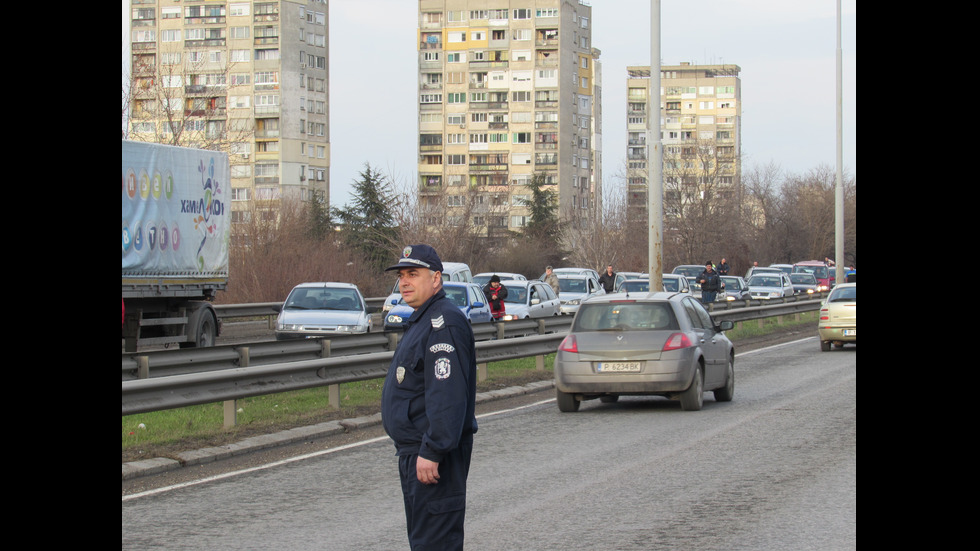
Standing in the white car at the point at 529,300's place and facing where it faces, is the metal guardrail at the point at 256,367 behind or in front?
in front

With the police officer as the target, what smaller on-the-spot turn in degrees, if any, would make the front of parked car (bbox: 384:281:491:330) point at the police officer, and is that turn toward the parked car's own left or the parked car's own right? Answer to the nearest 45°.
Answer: approximately 45° to the parked car's own left

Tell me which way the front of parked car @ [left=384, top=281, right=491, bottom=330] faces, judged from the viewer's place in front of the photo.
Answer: facing the viewer and to the left of the viewer

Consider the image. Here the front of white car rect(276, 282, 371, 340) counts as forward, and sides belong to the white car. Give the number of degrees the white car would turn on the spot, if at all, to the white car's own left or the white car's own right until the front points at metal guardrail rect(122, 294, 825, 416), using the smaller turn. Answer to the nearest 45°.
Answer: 0° — it already faces it

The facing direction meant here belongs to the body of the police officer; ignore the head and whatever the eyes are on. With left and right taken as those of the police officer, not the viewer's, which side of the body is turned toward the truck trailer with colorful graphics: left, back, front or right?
right

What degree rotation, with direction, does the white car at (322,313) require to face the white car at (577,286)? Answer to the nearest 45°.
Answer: approximately 135° to its left

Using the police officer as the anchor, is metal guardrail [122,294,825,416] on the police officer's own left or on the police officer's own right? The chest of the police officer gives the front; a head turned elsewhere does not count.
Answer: on the police officer's own right

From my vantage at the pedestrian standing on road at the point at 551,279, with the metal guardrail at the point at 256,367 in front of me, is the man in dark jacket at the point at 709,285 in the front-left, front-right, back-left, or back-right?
back-left

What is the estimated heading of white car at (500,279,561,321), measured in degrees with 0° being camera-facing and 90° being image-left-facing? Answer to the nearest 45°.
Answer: approximately 45°

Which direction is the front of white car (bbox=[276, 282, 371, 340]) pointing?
toward the camera
